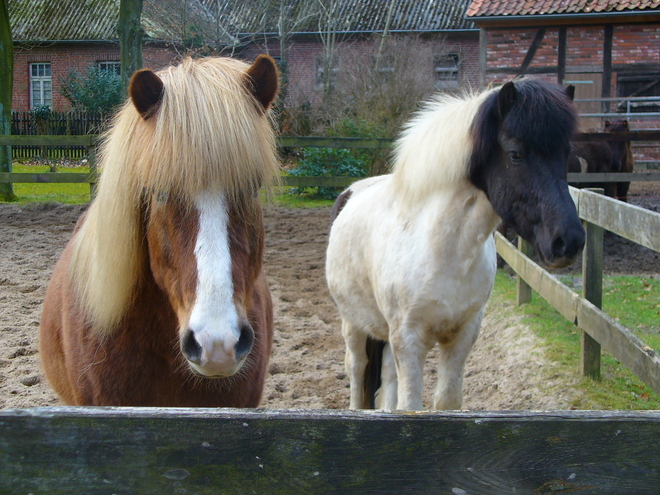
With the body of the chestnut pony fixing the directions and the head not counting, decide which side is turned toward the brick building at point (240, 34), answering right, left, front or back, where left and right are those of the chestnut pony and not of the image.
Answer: back

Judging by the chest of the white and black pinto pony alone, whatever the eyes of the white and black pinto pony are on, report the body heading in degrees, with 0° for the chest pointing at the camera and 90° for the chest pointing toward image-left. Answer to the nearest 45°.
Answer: approximately 315°

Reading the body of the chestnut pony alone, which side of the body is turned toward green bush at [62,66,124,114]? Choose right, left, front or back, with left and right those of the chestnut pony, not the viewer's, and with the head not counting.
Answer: back

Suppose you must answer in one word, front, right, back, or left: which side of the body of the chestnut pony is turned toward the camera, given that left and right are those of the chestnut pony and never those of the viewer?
front
